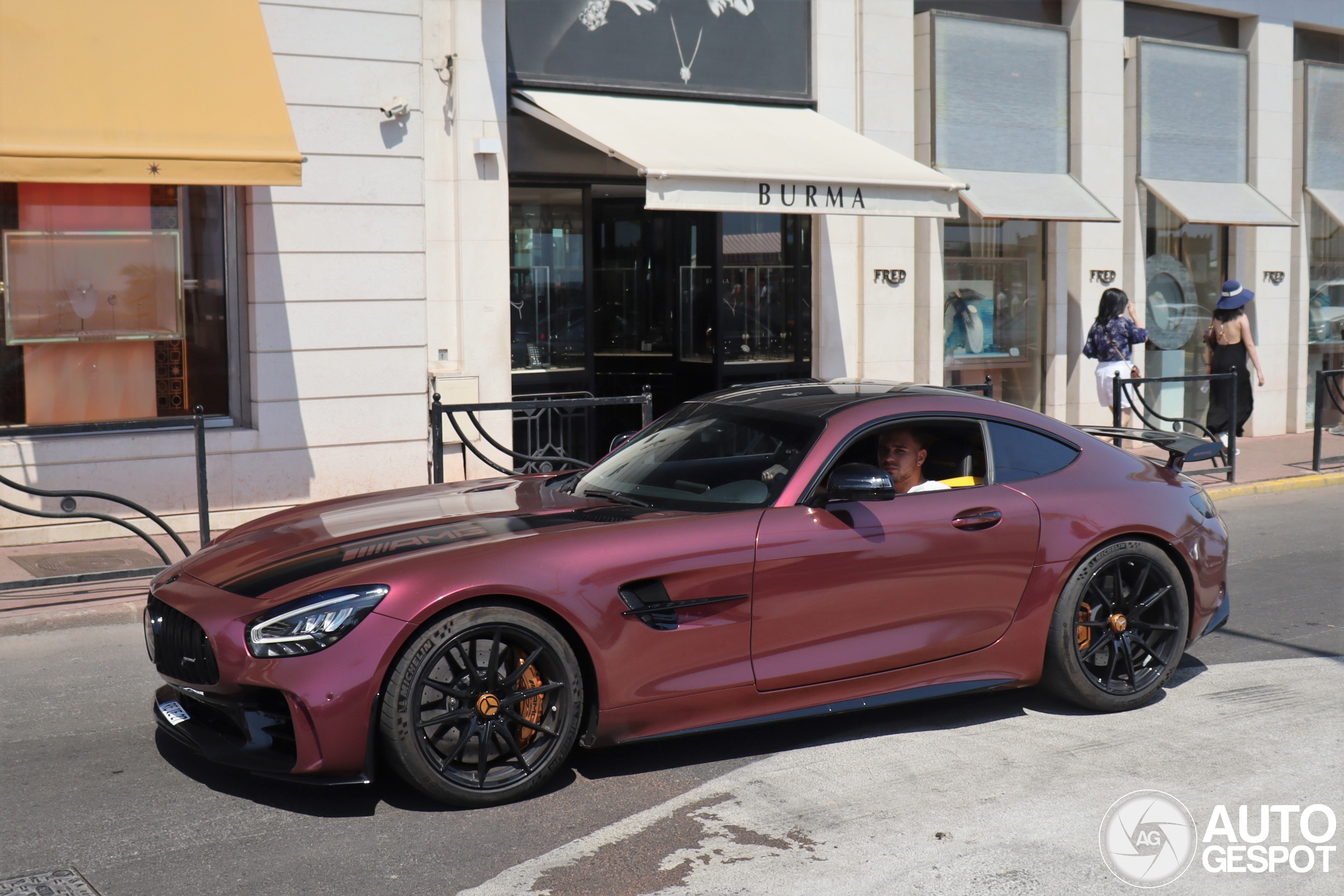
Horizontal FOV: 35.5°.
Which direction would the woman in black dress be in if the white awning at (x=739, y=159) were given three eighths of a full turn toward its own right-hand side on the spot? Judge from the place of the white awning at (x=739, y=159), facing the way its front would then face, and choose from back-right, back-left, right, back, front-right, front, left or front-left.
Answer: back-right

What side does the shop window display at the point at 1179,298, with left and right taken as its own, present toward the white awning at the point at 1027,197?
right

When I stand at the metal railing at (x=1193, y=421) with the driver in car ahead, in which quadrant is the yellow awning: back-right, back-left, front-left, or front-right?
front-right

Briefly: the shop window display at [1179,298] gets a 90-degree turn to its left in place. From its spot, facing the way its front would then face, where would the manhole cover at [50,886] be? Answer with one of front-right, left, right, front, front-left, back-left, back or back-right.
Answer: back-right

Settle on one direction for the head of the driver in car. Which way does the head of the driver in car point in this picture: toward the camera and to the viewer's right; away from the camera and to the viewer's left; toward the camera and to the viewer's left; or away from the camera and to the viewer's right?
toward the camera and to the viewer's left

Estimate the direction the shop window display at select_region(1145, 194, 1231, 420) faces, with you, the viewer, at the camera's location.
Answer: facing the viewer and to the right of the viewer

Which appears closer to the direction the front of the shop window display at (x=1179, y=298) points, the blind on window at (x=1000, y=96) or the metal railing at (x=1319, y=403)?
the metal railing

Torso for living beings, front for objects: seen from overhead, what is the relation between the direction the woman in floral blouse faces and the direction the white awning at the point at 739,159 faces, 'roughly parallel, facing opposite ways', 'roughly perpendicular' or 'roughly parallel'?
roughly perpendicular

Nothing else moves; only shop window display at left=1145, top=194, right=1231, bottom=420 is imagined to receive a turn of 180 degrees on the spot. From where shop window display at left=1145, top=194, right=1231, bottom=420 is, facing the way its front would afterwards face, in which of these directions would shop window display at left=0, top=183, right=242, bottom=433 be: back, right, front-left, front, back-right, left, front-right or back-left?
left

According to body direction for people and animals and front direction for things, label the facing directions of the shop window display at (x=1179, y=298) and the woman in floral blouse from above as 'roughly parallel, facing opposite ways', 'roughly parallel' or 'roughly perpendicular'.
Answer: roughly perpendicular

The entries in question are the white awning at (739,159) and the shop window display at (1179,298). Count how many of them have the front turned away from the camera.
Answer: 0
